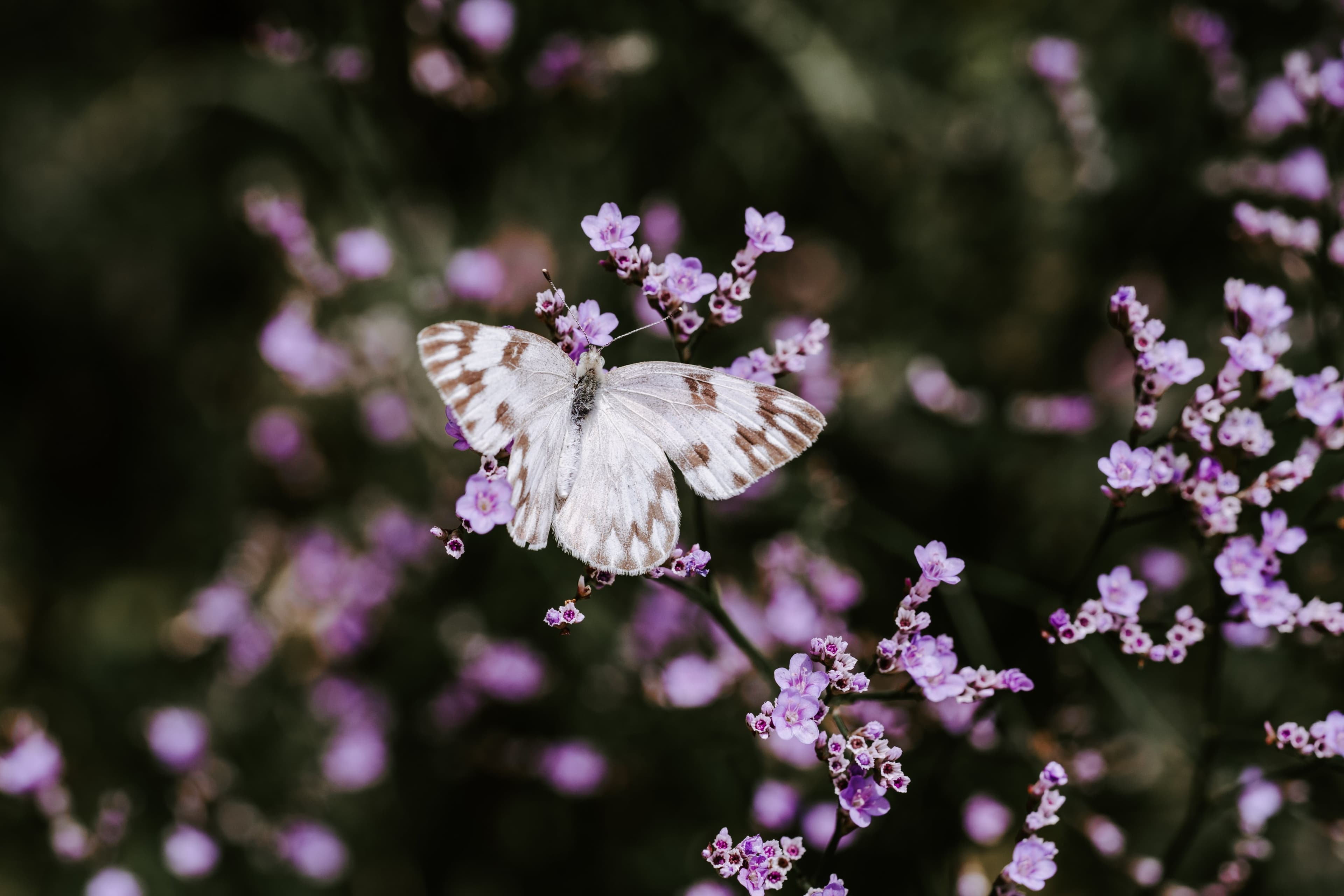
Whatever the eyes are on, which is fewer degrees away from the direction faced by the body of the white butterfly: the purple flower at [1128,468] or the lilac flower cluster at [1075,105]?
the lilac flower cluster

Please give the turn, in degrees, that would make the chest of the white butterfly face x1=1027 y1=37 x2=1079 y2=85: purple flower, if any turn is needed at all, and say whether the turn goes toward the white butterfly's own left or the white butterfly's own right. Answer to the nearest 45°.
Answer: approximately 45° to the white butterfly's own right

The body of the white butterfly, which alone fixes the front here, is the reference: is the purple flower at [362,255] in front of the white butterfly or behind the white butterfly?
in front

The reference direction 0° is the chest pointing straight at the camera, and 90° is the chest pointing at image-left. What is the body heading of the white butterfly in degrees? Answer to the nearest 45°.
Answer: approximately 180°

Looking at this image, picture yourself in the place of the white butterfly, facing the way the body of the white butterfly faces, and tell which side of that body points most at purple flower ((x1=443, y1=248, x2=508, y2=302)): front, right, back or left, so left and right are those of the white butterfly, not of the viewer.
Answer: front

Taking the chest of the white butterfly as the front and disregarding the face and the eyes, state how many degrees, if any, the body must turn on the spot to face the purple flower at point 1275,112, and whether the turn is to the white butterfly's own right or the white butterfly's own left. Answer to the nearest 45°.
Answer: approximately 45° to the white butterfly's own right

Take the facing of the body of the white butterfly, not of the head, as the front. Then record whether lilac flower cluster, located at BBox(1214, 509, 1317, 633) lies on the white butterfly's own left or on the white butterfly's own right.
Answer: on the white butterfly's own right

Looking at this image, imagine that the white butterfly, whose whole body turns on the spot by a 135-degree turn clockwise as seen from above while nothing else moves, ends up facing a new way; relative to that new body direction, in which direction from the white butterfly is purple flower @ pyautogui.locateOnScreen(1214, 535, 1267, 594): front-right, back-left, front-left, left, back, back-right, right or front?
front-left

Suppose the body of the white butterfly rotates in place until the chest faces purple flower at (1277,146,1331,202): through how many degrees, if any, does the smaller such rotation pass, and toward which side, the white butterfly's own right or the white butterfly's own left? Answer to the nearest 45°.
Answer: approximately 45° to the white butterfly's own right
